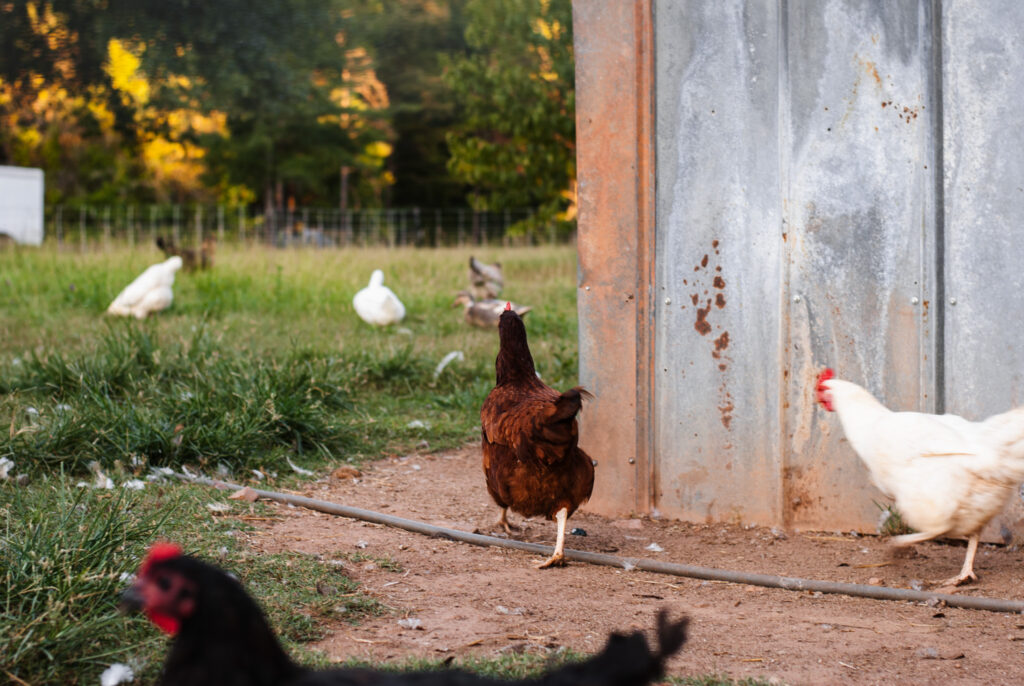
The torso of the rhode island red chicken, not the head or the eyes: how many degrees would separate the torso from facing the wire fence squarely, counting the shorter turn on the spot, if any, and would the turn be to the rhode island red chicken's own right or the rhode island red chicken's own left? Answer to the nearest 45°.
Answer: approximately 45° to the rhode island red chicken's own right

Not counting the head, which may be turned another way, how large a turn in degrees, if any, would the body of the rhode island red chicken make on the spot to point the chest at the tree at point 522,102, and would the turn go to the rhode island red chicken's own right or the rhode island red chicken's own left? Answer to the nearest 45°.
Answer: approximately 45° to the rhode island red chicken's own right

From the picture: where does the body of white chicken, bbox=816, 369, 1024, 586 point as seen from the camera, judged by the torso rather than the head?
to the viewer's left

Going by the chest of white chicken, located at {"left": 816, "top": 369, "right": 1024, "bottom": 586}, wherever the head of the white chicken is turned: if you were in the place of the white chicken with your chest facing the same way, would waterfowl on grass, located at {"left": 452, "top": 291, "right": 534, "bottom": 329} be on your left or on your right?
on your right

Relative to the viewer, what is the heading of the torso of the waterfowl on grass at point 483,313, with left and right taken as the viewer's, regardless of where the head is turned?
facing to the left of the viewer

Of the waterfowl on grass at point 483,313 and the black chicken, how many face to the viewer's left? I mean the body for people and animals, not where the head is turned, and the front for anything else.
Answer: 2

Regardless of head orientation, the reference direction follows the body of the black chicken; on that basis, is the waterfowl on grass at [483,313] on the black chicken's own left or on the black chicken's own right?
on the black chicken's own right

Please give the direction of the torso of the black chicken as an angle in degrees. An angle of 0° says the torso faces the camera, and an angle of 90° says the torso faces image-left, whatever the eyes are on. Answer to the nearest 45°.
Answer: approximately 90°

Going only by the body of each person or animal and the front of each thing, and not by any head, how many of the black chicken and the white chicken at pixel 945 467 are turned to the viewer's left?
2

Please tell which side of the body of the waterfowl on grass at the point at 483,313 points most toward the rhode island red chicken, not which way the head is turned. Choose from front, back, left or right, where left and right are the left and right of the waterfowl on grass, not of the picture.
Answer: left

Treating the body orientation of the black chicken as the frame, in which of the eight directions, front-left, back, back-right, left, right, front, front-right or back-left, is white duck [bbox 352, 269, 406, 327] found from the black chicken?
right
